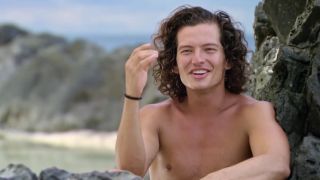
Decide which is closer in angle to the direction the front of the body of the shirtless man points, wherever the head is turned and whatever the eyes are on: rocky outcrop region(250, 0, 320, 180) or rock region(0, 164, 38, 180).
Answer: the rock

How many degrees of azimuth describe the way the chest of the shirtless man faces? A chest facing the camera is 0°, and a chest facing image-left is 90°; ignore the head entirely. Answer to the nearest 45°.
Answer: approximately 0°

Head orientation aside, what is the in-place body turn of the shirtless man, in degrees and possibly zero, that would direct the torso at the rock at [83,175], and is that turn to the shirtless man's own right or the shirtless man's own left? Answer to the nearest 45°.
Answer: approximately 45° to the shirtless man's own right

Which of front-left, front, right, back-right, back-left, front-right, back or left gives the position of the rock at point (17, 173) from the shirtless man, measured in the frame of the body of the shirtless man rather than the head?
front-right

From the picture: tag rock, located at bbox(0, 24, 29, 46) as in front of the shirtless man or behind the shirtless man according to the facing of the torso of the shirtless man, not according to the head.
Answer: behind

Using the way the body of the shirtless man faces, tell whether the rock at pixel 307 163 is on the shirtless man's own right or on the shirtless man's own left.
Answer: on the shirtless man's own left
